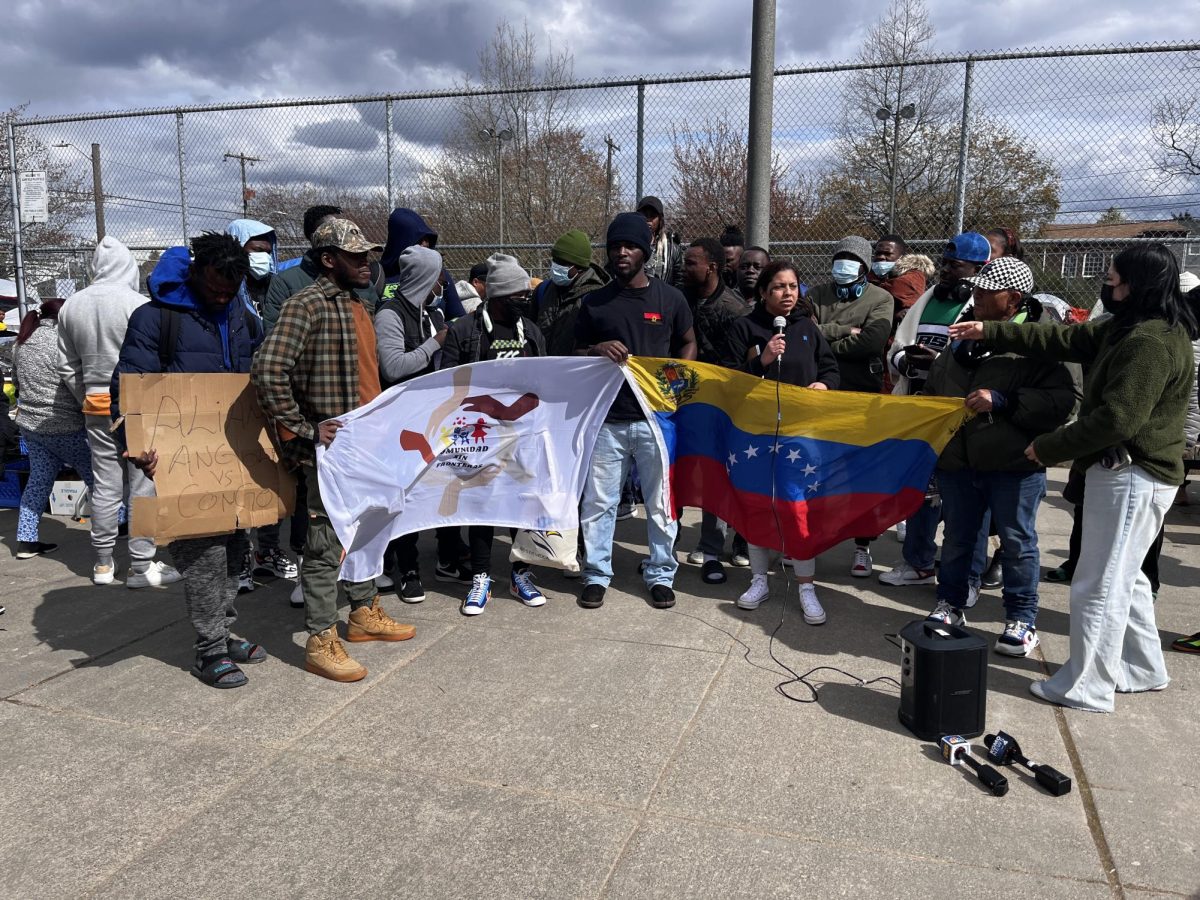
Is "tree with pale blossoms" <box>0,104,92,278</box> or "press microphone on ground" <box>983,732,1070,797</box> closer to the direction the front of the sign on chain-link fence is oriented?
the press microphone on ground

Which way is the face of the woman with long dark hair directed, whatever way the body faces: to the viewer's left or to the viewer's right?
to the viewer's left

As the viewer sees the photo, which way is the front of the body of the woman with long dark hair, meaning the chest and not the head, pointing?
to the viewer's left

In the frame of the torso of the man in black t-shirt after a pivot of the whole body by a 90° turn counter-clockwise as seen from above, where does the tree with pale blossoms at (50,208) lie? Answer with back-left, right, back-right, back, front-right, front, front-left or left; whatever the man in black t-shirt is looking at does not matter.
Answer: back-left

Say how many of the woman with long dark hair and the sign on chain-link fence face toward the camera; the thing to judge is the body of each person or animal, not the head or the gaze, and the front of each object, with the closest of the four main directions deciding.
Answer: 1

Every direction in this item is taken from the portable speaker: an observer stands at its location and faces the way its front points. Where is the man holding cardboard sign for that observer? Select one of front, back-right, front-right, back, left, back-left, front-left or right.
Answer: back-right

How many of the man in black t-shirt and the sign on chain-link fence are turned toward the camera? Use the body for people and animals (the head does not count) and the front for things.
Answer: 2

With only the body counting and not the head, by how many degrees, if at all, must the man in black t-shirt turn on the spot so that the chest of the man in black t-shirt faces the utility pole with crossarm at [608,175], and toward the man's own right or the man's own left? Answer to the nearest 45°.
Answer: approximately 180°

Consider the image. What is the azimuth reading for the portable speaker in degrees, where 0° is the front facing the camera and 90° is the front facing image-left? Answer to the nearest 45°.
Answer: approximately 315°
